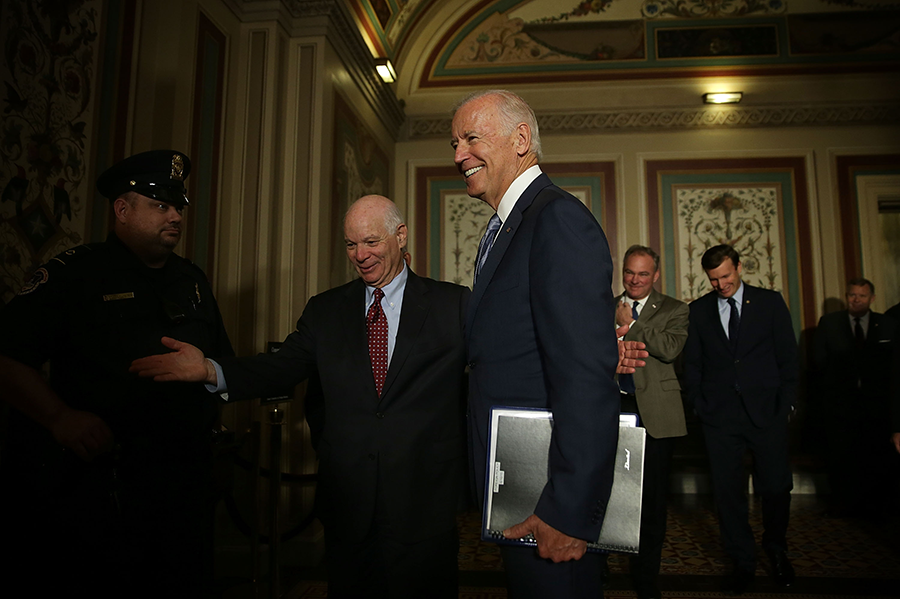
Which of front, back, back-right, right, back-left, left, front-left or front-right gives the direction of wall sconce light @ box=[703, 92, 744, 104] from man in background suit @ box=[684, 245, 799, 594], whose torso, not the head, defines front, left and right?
back

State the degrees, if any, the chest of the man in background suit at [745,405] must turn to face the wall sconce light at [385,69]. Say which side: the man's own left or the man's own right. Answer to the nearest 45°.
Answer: approximately 90° to the man's own right

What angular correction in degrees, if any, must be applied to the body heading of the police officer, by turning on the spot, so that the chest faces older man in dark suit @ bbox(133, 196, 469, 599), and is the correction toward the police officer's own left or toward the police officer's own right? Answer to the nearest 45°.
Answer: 0° — they already face them

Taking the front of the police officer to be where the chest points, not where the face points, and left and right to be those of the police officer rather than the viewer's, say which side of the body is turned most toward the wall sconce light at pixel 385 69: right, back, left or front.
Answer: left

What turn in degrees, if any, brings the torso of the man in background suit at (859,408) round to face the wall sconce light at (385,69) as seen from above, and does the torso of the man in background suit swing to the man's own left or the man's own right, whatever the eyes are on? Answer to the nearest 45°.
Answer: approximately 45° to the man's own right

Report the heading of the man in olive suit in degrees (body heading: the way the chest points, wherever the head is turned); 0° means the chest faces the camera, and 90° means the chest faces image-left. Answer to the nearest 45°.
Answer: approximately 45°

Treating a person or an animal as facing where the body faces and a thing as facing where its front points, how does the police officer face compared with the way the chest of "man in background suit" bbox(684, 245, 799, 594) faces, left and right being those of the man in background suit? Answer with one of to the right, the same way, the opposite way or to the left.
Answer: to the left
